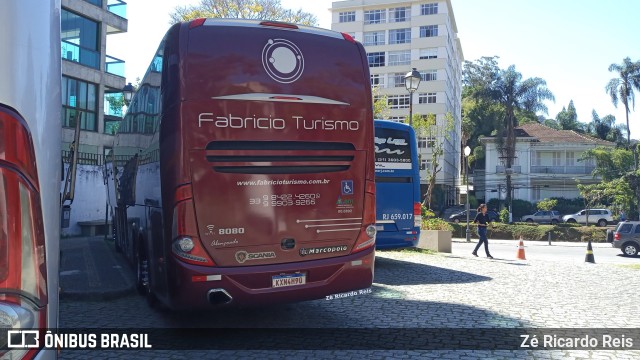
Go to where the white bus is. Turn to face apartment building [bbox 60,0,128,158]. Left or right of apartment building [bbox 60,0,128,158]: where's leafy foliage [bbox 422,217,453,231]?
right

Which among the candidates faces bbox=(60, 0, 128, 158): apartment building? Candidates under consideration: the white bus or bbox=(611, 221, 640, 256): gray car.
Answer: the white bus

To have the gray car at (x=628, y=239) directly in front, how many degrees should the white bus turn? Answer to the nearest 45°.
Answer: approximately 45° to its right

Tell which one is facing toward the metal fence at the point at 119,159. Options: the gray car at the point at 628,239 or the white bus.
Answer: the white bus

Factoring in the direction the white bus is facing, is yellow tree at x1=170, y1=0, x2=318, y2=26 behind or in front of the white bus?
in front

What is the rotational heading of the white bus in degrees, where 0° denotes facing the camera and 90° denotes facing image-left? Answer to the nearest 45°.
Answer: approximately 180°

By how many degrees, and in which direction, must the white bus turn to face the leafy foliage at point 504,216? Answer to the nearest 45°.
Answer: approximately 45° to its right

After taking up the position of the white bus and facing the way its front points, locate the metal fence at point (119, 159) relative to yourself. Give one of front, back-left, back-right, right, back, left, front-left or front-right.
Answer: front

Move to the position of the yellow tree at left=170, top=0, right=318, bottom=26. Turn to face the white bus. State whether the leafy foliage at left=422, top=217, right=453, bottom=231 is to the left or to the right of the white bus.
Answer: left

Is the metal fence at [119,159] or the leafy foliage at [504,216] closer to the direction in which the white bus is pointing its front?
the metal fence

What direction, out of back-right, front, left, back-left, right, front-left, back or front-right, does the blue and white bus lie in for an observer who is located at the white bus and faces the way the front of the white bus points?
front-right

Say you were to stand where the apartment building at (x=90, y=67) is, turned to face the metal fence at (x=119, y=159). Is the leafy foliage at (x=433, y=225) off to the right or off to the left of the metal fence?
left
